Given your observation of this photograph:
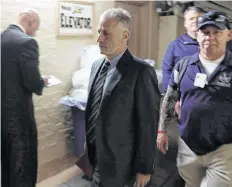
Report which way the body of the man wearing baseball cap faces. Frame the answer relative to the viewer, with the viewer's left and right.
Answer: facing the viewer

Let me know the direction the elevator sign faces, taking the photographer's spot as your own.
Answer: facing the viewer and to the right of the viewer

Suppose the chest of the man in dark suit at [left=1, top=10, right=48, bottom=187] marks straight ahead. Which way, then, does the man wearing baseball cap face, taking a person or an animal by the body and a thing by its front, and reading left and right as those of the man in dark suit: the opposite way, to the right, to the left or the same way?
the opposite way

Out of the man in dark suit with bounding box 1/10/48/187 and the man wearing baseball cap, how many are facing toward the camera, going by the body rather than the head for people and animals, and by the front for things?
1

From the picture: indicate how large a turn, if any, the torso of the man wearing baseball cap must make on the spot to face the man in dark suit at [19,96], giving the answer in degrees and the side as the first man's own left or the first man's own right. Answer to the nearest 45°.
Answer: approximately 45° to the first man's own right

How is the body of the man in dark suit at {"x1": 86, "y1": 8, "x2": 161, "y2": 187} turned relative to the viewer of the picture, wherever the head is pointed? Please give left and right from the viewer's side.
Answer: facing the viewer and to the left of the viewer
